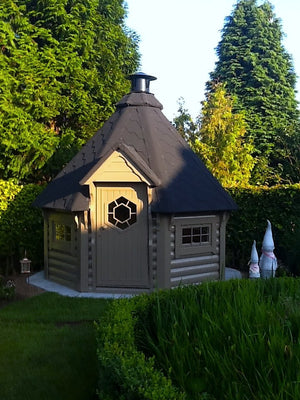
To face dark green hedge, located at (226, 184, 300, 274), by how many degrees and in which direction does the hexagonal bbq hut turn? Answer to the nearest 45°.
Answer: approximately 135° to its left

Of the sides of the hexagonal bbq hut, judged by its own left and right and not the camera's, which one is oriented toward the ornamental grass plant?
front

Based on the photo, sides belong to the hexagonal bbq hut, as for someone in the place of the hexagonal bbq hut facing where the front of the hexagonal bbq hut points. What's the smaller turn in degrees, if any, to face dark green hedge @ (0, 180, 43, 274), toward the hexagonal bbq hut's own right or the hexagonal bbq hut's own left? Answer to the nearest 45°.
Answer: approximately 135° to the hexagonal bbq hut's own right

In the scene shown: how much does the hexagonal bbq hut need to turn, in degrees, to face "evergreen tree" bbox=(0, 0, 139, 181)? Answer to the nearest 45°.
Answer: approximately 135° to its right

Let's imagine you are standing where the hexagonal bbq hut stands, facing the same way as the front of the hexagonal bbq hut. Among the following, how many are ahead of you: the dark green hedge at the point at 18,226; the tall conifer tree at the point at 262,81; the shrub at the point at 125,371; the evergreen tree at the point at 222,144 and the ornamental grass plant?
2

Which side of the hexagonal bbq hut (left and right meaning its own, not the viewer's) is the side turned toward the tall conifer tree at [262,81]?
back

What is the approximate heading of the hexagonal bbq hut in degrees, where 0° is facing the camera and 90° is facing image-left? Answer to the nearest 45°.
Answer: approximately 0°

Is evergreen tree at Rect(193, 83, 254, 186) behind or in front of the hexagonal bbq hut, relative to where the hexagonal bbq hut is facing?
behind

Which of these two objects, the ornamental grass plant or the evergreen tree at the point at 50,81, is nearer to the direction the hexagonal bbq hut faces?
the ornamental grass plant

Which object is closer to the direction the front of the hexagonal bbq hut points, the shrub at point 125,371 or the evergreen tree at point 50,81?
the shrub

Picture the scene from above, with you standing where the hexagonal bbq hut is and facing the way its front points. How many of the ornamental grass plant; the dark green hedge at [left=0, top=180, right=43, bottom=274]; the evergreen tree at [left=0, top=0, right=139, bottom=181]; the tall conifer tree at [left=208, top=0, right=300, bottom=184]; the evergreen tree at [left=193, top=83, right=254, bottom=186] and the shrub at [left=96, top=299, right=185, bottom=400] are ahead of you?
2
